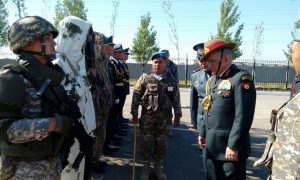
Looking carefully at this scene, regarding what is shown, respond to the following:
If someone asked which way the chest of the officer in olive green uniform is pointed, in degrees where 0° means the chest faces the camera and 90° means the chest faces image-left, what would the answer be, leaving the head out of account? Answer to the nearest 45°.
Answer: approximately 45°

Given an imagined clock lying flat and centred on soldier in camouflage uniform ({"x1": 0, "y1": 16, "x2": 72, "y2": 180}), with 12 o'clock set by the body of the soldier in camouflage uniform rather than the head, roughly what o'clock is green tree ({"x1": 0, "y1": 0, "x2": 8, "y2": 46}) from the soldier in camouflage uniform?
The green tree is roughly at 9 o'clock from the soldier in camouflage uniform.

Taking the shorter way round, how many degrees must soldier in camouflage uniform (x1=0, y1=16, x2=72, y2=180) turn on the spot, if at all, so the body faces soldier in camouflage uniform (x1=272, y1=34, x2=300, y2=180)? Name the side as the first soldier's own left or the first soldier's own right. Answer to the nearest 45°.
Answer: approximately 45° to the first soldier's own right

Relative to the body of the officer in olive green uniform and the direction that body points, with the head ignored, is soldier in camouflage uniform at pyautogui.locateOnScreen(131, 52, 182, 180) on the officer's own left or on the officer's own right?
on the officer's own right

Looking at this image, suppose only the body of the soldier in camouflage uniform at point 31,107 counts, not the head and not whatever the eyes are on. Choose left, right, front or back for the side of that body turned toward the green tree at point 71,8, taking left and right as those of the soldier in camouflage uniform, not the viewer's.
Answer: left

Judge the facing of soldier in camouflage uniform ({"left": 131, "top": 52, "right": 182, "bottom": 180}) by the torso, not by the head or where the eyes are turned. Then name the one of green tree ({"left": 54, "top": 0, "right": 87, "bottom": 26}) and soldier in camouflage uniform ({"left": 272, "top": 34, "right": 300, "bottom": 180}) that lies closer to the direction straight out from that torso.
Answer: the soldier in camouflage uniform

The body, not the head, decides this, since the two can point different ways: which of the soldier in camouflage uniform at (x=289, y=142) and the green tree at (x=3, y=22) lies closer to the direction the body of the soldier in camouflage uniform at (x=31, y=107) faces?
the soldier in camouflage uniform

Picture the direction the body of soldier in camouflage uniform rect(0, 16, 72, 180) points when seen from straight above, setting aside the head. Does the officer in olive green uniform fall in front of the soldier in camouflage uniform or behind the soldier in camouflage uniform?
in front

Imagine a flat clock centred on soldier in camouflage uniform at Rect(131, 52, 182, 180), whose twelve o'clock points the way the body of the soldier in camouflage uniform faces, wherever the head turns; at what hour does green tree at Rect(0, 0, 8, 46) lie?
The green tree is roughly at 5 o'clock from the soldier in camouflage uniform.

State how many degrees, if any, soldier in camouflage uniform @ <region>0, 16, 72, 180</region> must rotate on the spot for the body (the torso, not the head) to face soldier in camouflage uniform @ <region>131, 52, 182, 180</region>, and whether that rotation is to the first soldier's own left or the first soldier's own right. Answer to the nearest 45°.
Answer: approximately 45° to the first soldier's own left

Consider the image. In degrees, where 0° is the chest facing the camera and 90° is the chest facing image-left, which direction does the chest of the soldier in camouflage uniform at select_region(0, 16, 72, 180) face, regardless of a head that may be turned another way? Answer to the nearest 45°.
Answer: approximately 270°

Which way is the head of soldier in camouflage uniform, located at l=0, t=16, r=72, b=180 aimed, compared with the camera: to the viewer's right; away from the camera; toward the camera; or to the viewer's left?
to the viewer's right

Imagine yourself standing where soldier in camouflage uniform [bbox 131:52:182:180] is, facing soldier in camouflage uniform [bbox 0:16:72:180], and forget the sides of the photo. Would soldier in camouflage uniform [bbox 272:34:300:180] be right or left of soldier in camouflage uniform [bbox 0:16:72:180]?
left

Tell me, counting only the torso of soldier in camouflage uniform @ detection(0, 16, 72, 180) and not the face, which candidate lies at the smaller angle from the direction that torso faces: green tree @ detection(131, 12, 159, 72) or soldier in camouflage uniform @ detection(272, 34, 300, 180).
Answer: the soldier in camouflage uniform
